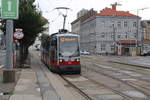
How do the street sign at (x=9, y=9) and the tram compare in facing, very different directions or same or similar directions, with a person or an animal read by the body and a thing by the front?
same or similar directions

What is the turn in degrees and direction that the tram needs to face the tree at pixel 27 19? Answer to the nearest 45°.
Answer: approximately 135° to its right

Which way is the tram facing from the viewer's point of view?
toward the camera

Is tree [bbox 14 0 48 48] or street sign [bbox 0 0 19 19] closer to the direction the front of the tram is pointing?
the street sign

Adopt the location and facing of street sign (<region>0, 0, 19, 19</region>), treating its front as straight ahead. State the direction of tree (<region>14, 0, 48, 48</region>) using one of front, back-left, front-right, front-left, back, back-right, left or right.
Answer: back

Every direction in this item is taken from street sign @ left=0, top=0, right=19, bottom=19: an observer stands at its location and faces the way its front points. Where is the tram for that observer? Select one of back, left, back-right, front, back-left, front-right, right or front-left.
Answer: back-left

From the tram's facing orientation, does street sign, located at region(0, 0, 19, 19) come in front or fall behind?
in front

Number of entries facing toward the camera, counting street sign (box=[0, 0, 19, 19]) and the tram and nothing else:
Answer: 2
